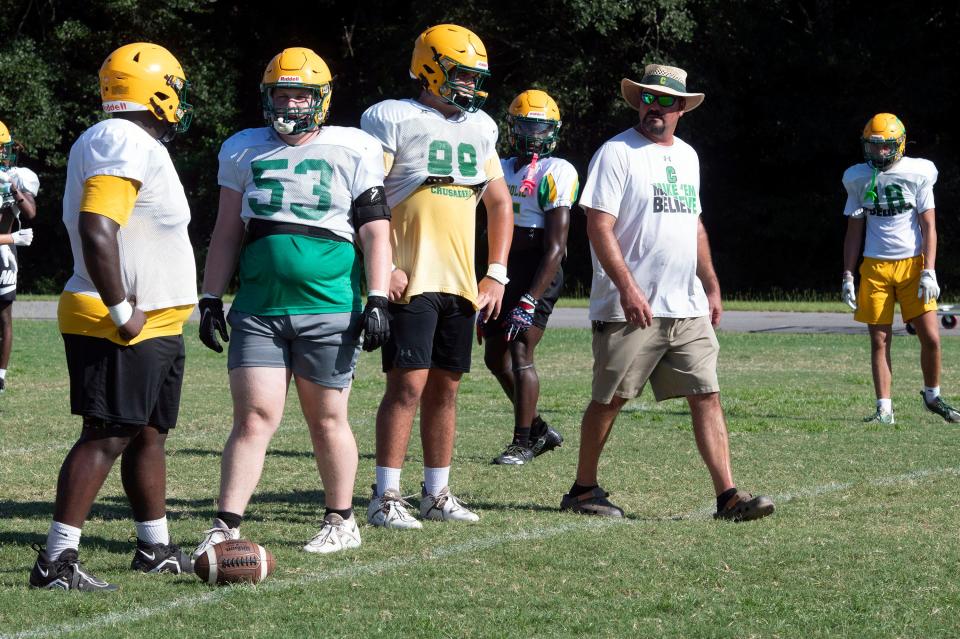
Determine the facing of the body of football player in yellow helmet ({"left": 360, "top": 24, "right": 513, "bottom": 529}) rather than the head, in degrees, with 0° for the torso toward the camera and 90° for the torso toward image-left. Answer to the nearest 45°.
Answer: approximately 315°

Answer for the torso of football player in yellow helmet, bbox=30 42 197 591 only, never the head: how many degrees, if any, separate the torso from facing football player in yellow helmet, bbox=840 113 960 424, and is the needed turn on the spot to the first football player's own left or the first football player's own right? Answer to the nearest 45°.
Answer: approximately 45° to the first football player's own left

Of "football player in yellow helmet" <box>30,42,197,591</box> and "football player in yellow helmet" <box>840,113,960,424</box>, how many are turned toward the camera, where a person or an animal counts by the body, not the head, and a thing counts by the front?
1

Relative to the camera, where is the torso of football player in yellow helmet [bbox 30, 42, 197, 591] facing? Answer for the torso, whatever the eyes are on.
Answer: to the viewer's right

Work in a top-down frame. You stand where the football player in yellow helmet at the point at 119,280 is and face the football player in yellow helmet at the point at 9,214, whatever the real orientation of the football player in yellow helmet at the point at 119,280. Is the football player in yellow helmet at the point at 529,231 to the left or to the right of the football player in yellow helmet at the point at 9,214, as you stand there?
right

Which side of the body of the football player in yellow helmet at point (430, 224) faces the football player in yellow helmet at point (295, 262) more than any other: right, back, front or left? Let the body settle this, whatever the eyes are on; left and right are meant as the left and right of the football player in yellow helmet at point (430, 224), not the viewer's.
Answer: right

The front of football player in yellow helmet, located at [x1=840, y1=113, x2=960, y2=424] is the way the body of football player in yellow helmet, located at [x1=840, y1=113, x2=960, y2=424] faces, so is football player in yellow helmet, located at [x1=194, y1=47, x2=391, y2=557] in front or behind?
in front

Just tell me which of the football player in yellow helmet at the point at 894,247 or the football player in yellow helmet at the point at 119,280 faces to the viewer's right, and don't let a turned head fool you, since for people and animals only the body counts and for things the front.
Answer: the football player in yellow helmet at the point at 119,280
